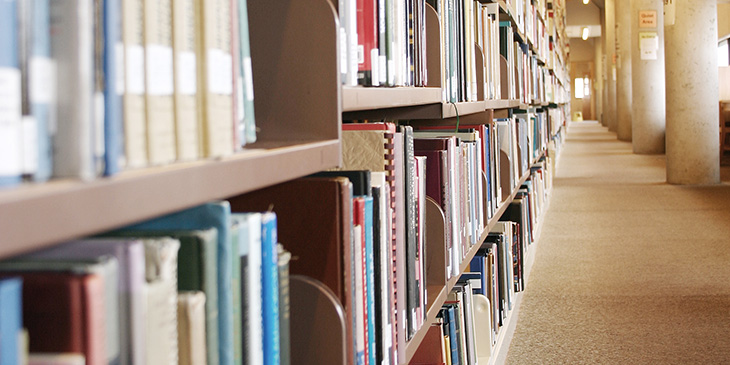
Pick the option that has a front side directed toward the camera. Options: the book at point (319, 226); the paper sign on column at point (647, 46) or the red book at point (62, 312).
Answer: the paper sign on column

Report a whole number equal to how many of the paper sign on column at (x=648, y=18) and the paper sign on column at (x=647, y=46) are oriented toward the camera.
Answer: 2

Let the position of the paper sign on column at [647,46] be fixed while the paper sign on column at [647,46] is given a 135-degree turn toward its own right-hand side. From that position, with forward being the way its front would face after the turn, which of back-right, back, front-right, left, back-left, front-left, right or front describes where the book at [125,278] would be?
back-left

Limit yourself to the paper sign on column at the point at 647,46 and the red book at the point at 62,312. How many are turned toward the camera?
1

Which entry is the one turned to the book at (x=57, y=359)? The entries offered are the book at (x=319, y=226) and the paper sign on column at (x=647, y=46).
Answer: the paper sign on column

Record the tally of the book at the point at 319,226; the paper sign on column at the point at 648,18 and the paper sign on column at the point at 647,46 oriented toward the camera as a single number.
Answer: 2

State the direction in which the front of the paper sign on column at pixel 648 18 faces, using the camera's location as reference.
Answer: facing the viewer

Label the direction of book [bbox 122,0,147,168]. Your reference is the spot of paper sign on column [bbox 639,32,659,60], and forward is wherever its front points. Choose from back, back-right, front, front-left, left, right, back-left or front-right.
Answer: front

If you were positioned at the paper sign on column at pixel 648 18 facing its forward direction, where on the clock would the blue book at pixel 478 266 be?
The blue book is roughly at 12 o'clock from the paper sign on column.

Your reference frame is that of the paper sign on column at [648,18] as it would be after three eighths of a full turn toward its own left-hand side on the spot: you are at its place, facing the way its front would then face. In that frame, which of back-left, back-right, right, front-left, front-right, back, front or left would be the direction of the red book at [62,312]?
back-right

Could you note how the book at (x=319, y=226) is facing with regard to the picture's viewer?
facing away from the viewer and to the right of the viewer

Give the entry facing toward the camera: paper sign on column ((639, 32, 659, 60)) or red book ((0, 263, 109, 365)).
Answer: the paper sign on column

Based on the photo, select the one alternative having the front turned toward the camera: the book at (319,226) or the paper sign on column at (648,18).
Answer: the paper sign on column

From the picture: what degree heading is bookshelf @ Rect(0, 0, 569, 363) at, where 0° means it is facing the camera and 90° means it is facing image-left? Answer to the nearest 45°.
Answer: approximately 315°

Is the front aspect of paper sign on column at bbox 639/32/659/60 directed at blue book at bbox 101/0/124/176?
yes

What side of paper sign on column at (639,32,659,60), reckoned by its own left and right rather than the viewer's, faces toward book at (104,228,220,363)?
front
